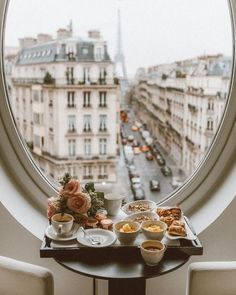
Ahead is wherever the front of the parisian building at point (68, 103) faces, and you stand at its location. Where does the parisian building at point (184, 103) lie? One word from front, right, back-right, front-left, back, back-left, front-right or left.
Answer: left

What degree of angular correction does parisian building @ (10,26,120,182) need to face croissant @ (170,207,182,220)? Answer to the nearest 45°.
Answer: approximately 45° to its left

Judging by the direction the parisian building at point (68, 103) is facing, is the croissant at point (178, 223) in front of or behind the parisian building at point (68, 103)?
in front

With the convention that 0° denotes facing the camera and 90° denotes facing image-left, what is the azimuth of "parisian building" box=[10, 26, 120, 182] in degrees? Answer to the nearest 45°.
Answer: approximately 0°

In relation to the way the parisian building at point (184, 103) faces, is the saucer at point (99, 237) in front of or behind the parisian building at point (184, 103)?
in front

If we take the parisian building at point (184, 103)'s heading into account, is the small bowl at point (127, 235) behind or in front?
in front

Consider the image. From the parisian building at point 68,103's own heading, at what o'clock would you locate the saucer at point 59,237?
The saucer is roughly at 12 o'clock from the parisian building.

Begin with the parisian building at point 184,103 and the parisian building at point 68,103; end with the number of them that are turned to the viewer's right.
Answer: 0
